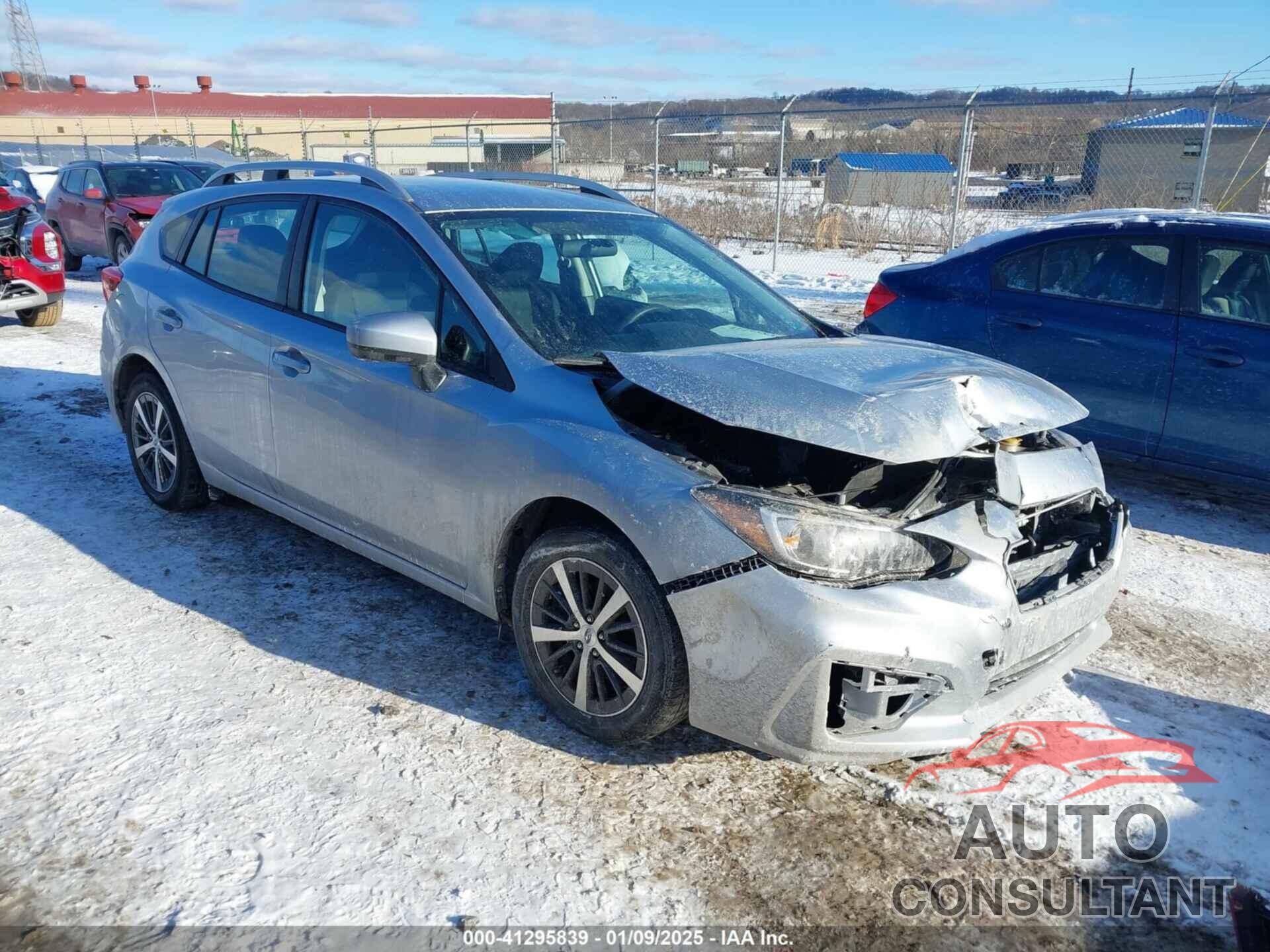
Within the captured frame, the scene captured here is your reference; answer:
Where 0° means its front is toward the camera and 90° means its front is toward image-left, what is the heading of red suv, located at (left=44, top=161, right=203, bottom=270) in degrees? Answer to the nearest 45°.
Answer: approximately 315°

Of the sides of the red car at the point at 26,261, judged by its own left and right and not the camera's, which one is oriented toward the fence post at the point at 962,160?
left

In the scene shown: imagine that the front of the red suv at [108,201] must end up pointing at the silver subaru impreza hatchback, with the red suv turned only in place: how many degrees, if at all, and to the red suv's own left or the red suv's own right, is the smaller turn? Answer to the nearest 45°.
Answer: approximately 45° to the red suv's own right

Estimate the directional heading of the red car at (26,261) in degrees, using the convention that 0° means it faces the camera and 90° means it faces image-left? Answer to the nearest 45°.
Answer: approximately 0°

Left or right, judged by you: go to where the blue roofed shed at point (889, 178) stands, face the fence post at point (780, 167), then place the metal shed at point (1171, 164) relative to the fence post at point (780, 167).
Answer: left

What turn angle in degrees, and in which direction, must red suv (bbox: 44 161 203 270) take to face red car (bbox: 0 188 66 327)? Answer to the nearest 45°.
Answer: approximately 45° to its right

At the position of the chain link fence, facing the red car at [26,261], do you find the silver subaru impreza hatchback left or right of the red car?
left

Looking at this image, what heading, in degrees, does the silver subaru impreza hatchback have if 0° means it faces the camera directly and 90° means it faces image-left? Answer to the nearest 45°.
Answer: approximately 315°

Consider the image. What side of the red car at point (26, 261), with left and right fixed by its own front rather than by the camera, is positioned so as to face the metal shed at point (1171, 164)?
left

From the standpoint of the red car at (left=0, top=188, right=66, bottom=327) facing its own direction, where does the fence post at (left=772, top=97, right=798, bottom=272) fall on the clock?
The fence post is roughly at 9 o'clock from the red car.

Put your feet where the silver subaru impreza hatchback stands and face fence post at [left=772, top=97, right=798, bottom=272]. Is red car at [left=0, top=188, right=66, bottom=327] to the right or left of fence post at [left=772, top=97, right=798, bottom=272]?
left

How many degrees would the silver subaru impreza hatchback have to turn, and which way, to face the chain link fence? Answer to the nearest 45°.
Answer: approximately 135° to its left
